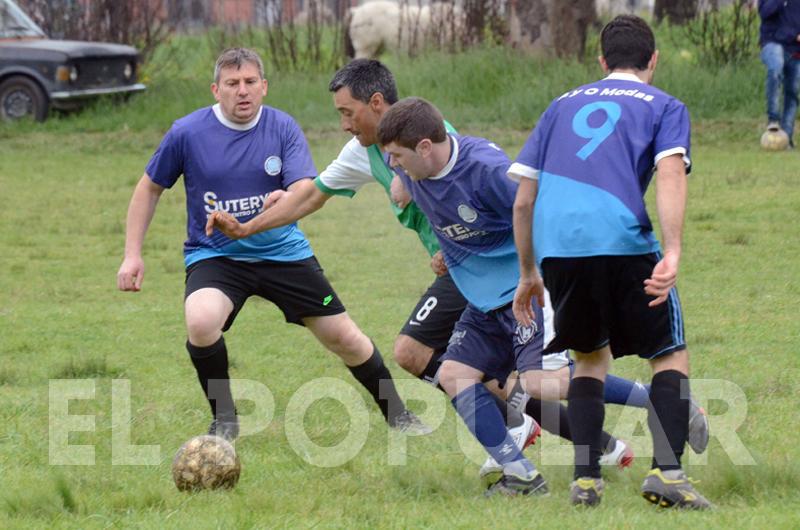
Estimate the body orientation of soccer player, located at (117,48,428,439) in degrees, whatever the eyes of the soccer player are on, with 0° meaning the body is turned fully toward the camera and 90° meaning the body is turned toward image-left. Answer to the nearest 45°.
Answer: approximately 0°

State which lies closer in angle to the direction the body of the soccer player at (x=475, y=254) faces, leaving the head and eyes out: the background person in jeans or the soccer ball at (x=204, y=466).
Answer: the soccer ball

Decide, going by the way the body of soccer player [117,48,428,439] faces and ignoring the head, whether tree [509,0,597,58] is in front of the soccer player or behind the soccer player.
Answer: behind

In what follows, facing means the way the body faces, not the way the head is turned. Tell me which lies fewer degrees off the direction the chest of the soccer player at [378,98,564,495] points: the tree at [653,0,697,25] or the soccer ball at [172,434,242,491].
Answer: the soccer ball

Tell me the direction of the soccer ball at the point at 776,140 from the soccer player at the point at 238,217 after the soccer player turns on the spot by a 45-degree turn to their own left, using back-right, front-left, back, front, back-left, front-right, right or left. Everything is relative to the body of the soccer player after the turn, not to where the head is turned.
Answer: left

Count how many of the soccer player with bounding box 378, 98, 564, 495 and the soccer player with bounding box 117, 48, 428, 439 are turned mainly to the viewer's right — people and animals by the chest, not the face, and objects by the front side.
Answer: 0

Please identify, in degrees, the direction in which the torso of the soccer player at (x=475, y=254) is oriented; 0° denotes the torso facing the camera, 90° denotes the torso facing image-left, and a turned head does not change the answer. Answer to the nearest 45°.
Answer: approximately 45°

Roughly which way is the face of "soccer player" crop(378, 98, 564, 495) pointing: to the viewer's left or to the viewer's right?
to the viewer's left

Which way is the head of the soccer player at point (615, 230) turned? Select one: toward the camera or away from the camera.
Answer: away from the camera

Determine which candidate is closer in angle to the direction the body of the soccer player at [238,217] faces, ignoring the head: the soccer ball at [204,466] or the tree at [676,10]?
the soccer ball

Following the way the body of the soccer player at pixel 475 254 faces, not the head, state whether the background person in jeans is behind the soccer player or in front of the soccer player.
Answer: behind
